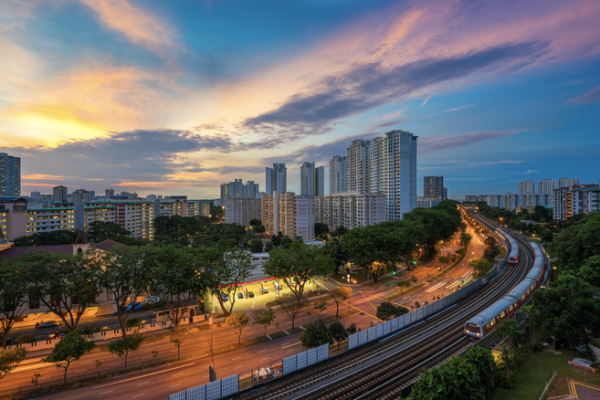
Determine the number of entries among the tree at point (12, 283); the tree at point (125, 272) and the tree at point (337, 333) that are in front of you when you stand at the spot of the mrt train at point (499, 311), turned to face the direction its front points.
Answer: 3

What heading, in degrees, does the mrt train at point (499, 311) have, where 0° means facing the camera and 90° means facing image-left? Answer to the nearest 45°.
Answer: approximately 45°

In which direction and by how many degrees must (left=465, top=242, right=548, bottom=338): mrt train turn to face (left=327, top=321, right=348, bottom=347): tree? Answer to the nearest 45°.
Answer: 0° — it already faces it

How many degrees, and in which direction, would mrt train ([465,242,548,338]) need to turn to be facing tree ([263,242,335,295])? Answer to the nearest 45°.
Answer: approximately 45° to its right

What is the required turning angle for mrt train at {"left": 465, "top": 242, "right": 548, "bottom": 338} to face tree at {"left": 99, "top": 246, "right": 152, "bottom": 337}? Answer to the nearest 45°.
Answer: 0° — it already faces it

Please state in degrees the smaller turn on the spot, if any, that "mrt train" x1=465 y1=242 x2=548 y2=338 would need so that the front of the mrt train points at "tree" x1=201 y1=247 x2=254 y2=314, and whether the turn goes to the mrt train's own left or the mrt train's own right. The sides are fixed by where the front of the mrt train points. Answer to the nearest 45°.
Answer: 0° — it already faces it

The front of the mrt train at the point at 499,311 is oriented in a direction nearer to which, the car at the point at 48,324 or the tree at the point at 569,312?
the car

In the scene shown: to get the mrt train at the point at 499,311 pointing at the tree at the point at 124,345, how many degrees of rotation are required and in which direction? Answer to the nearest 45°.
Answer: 0° — it already faces it
